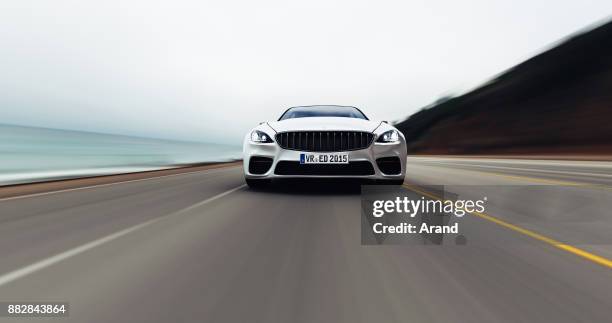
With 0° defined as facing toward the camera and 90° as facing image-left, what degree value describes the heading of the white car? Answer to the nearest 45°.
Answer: approximately 0°
